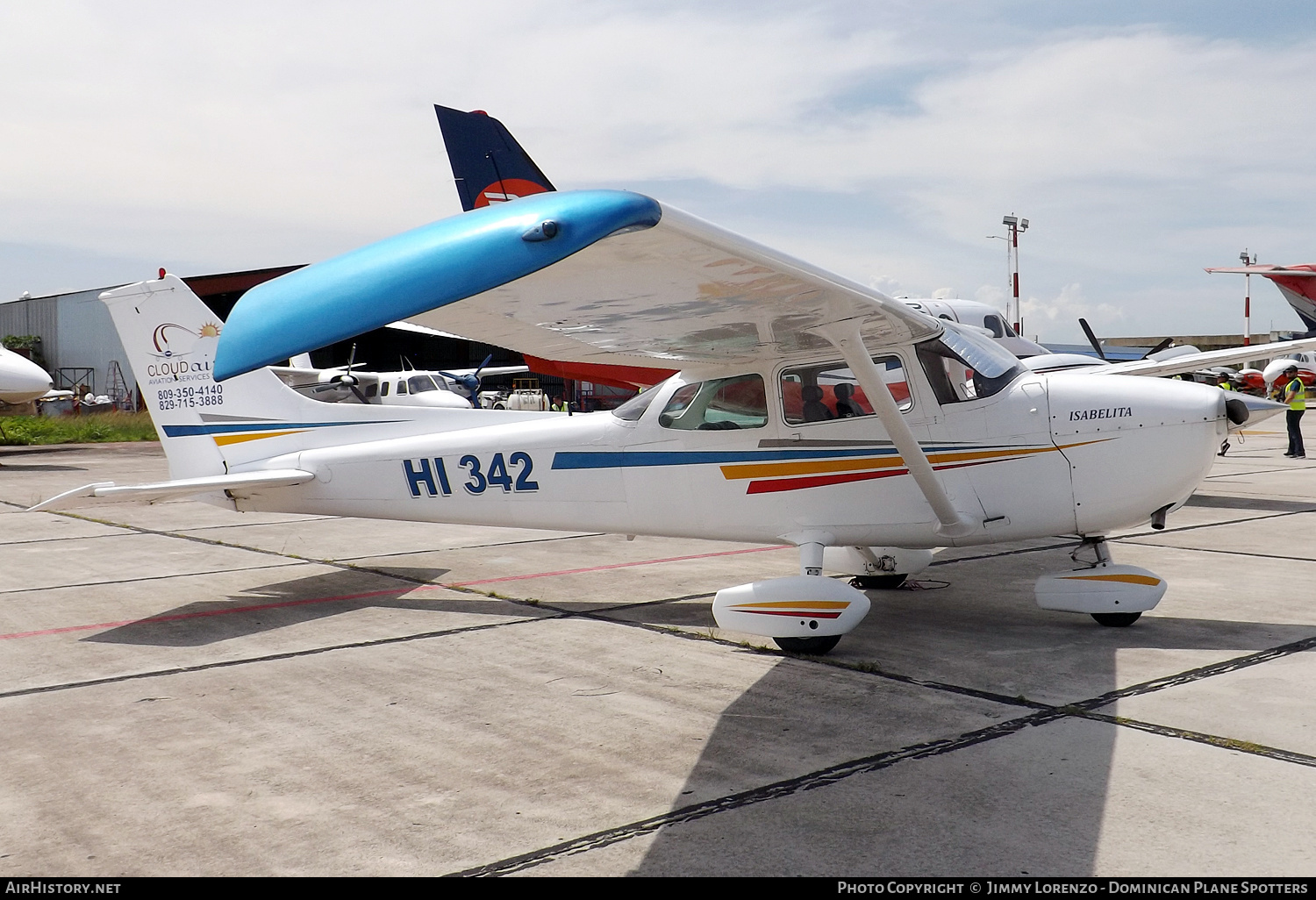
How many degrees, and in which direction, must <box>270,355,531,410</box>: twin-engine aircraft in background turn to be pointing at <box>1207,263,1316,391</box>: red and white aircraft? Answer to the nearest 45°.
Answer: approximately 45° to its left

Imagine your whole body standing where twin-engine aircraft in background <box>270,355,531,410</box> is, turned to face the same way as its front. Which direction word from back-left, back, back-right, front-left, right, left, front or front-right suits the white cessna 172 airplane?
front-right

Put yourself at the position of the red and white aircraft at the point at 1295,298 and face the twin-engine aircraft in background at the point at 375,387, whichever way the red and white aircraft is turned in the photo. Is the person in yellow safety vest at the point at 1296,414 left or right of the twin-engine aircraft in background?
left

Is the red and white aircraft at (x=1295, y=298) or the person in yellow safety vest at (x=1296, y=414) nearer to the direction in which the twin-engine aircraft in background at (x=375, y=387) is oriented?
the person in yellow safety vest

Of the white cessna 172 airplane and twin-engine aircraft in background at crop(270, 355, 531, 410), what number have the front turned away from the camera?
0

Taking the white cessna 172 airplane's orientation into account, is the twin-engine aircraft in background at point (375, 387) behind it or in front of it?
behind

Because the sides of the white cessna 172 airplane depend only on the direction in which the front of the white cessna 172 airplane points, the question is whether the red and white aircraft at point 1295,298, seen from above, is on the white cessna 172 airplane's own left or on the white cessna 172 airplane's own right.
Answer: on the white cessna 172 airplane's own left

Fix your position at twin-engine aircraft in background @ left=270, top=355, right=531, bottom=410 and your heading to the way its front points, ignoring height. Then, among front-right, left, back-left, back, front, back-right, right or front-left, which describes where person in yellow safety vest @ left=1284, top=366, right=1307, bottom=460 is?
front

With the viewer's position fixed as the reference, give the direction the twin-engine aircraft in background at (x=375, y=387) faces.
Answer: facing the viewer and to the right of the viewer

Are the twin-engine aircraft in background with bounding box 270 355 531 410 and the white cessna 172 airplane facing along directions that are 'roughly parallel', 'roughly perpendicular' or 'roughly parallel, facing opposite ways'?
roughly parallel
